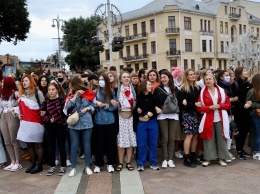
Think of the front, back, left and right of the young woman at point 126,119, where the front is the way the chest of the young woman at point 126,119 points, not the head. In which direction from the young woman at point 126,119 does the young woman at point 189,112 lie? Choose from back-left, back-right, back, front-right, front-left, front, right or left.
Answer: left

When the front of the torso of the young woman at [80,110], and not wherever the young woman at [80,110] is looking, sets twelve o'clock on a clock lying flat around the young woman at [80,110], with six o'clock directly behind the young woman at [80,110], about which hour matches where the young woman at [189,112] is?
the young woman at [189,112] is roughly at 9 o'clock from the young woman at [80,110].

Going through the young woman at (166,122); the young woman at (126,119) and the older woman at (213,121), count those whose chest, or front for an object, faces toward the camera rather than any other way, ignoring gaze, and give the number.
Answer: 3

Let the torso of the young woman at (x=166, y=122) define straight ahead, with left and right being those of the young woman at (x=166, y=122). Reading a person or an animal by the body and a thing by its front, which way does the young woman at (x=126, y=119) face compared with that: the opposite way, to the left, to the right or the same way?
the same way

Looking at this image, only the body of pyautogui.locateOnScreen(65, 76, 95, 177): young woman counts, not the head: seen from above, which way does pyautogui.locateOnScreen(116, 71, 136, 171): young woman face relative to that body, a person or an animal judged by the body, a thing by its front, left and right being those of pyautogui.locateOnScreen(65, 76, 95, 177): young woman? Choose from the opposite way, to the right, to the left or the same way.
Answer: the same way

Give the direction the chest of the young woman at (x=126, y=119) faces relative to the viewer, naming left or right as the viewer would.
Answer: facing the viewer

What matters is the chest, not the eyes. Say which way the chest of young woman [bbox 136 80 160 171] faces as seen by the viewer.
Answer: toward the camera

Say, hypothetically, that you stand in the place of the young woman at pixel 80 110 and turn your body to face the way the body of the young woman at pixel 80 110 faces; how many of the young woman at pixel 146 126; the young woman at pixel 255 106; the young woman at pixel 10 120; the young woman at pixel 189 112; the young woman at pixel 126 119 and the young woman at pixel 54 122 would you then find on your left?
4

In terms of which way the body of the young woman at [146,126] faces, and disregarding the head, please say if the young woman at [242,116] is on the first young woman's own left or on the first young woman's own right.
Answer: on the first young woman's own left

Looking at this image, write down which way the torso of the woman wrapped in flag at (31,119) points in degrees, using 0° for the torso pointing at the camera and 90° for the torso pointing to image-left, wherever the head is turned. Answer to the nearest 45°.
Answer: approximately 45°

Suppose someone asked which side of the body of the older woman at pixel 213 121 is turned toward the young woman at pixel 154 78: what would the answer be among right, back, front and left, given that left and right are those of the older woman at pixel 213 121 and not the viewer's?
right

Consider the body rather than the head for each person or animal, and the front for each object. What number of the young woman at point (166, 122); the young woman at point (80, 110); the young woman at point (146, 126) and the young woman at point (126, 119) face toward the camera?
4

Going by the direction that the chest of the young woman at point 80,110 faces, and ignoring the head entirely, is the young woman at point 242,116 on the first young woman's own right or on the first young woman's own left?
on the first young woman's own left

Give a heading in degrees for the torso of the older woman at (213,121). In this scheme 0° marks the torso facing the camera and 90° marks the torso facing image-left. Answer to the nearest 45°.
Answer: approximately 0°
